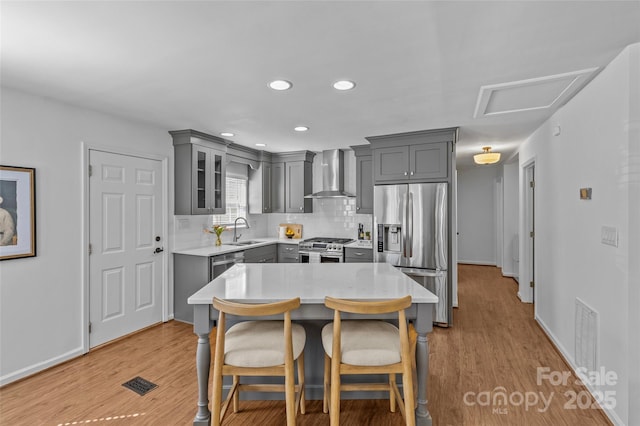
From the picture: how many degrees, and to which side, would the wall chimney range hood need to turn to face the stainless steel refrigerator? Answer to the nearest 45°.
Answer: approximately 45° to its left

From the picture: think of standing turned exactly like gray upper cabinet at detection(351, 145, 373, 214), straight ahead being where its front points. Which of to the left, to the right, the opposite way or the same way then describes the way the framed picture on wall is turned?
to the left

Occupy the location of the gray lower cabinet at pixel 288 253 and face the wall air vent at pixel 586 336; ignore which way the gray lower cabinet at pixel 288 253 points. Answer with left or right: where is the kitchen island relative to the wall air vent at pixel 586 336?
right

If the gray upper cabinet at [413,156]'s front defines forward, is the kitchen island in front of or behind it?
in front

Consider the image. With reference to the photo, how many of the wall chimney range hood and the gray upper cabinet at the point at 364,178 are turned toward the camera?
2

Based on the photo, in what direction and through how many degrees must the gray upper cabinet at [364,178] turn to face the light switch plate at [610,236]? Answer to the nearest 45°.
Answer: approximately 45° to its left

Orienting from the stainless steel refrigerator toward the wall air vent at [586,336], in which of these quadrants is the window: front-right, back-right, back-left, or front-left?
back-right

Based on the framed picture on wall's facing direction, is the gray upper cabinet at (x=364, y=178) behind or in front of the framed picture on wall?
in front

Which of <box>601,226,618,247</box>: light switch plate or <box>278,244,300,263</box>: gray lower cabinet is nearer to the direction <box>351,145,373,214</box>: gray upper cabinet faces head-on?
the light switch plate

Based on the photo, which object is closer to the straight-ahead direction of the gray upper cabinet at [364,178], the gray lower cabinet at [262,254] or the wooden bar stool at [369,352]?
the wooden bar stool

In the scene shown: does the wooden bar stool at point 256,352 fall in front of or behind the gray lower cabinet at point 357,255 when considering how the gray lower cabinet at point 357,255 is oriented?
in front

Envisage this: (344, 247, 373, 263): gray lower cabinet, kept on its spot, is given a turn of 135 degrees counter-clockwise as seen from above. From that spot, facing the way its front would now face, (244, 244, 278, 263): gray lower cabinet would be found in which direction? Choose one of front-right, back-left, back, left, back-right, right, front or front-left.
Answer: back-left
